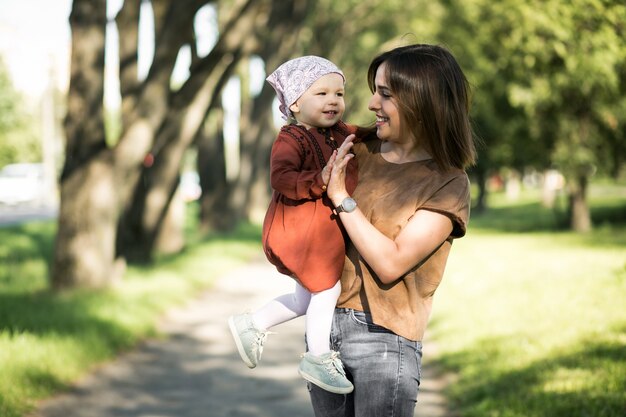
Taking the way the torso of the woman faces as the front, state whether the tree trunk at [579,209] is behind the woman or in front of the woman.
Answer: behind

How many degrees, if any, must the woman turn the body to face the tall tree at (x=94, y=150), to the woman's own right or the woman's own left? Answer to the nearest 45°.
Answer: approximately 90° to the woman's own right

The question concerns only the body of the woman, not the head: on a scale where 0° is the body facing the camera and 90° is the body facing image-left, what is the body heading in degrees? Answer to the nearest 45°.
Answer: approximately 45°

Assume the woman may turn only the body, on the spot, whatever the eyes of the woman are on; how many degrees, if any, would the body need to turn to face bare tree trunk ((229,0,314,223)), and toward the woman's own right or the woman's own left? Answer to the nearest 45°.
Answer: approximately 135° to the woman's own right

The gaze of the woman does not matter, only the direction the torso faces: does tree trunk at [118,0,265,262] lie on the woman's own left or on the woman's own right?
on the woman's own right
